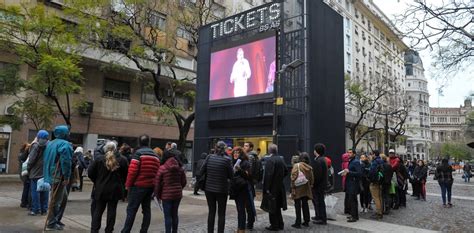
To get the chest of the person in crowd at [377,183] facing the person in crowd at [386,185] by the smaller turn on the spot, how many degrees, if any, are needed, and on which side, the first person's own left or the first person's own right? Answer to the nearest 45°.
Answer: approximately 90° to the first person's own right

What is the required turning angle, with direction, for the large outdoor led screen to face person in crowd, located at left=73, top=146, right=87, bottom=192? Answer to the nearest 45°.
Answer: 0° — it already faces them

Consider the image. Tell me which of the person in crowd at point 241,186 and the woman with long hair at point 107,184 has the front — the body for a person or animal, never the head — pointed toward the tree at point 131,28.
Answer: the woman with long hair

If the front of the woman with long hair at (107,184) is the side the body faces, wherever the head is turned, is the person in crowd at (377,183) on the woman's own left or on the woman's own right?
on the woman's own right

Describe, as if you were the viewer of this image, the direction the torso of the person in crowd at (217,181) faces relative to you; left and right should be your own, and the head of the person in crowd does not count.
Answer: facing away from the viewer

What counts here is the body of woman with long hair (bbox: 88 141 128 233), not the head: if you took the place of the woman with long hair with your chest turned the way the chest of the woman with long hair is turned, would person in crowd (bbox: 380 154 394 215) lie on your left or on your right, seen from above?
on your right

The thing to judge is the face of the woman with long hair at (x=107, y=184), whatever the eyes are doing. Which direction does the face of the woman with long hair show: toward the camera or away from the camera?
away from the camera

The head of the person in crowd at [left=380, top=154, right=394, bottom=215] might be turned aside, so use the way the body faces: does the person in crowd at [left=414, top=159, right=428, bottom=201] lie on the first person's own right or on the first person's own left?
on the first person's own right

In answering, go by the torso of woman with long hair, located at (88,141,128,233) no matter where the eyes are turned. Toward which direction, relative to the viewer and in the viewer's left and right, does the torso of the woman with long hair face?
facing away from the viewer

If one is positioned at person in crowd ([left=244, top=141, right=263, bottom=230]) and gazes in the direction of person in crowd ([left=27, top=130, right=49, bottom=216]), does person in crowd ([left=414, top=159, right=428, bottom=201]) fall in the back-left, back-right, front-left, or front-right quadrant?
back-right

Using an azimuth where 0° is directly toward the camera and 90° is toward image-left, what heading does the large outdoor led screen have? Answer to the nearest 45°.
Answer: approximately 45°

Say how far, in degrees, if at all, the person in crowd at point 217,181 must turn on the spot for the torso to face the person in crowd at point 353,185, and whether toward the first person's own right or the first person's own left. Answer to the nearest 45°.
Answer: approximately 45° to the first person's own right

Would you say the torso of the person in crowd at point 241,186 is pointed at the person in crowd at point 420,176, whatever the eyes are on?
no
